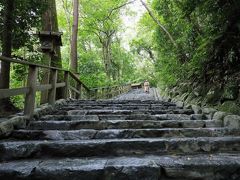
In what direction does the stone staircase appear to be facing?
toward the camera

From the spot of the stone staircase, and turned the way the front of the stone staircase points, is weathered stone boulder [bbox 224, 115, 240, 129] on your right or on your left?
on your left

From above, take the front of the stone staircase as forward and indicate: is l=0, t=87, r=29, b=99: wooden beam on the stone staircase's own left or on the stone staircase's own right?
on the stone staircase's own right
